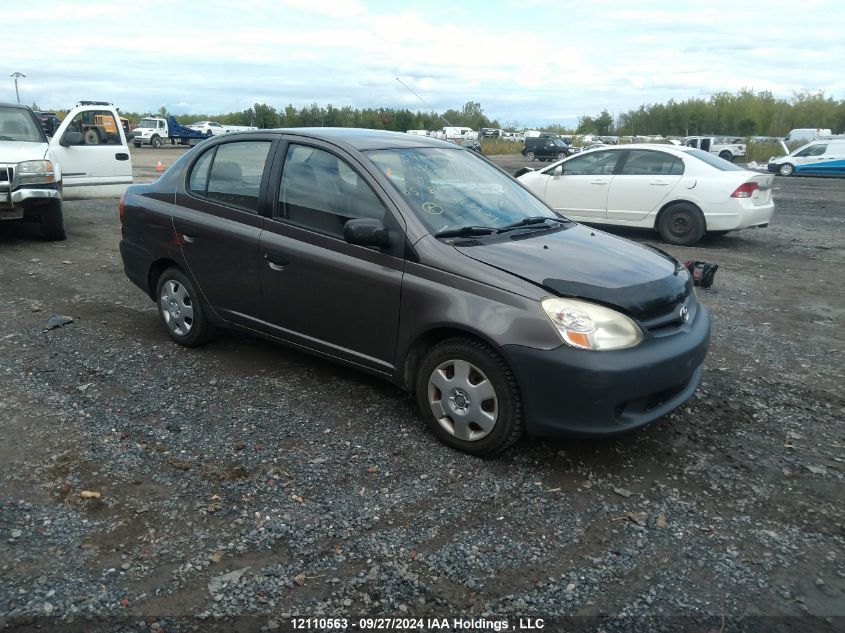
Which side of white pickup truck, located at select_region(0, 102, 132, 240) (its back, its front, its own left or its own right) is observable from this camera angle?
front

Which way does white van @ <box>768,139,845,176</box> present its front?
to the viewer's left

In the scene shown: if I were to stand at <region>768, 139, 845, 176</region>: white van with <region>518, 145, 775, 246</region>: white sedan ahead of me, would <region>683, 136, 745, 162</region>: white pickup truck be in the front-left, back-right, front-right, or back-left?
back-right

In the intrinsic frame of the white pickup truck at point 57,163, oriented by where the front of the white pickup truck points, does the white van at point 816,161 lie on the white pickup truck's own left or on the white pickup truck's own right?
on the white pickup truck's own left

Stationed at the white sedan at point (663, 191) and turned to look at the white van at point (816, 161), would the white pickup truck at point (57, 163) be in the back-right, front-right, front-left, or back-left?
back-left

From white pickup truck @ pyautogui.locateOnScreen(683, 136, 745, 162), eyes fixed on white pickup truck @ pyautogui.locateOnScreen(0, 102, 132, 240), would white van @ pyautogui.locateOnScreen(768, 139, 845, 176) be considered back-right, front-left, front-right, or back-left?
front-left

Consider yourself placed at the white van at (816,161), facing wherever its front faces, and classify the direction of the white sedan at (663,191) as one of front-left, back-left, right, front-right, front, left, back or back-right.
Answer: left

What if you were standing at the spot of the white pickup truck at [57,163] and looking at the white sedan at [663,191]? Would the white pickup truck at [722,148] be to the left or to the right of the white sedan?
left

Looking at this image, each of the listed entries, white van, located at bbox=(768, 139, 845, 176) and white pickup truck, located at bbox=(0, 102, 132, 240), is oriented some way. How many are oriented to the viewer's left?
1

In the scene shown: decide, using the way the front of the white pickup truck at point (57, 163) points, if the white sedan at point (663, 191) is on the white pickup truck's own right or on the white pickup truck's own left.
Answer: on the white pickup truck's own left

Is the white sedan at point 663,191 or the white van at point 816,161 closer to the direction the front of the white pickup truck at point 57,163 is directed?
the white sedan

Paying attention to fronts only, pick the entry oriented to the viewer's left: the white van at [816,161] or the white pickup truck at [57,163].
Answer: the white van
